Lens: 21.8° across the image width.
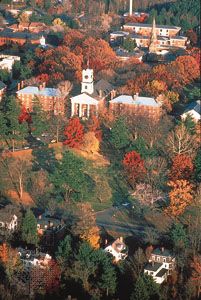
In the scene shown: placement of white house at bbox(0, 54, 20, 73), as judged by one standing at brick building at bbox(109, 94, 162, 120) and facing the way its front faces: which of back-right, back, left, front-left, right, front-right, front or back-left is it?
back-right

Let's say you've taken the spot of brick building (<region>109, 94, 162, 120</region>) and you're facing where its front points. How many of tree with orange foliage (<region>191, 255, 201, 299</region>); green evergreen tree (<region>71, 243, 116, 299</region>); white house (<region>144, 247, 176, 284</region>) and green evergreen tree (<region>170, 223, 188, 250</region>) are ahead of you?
4

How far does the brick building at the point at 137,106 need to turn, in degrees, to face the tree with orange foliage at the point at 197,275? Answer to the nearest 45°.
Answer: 0° — it already faces it

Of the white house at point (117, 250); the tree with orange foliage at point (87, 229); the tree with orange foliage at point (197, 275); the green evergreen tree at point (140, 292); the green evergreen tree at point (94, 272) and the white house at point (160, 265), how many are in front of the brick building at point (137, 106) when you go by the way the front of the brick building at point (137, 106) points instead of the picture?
6

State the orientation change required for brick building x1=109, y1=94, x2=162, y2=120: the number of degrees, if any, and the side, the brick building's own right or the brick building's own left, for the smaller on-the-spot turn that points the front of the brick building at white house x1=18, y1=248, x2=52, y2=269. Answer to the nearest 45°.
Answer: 0° — it already faces it

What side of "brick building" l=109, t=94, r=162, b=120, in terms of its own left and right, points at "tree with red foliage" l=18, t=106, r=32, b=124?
right

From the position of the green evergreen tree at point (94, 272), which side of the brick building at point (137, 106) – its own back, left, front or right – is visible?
front

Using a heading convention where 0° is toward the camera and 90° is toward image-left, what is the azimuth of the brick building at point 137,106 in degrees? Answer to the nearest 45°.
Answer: approximately 0°

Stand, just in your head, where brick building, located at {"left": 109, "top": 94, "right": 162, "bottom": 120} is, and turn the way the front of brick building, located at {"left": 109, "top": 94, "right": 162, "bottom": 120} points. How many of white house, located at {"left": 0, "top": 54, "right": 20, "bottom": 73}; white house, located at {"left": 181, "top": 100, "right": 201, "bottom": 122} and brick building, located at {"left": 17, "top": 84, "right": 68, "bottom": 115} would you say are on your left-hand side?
1

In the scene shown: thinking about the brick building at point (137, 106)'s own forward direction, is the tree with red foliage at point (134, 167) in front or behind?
in front

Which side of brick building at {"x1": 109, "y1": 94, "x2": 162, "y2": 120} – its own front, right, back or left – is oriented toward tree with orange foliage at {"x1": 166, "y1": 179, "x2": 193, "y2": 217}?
front

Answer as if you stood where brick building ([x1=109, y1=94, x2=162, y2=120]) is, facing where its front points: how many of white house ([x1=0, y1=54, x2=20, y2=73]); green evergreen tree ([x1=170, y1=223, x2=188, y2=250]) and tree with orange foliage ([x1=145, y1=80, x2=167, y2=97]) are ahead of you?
1

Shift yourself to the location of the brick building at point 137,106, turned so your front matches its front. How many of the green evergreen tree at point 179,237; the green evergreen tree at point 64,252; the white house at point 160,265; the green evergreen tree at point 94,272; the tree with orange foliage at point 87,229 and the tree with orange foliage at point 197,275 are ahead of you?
6

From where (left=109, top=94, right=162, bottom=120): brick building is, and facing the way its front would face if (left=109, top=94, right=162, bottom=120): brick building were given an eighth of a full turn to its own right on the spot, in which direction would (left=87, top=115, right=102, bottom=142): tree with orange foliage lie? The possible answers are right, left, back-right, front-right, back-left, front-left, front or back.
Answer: front

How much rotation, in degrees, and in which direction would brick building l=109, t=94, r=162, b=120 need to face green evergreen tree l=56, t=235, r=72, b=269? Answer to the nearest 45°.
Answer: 0° — it already faces it

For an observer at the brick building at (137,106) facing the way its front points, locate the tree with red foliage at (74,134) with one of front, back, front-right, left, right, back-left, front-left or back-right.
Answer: front-right

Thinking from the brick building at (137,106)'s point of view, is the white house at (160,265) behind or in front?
in front
